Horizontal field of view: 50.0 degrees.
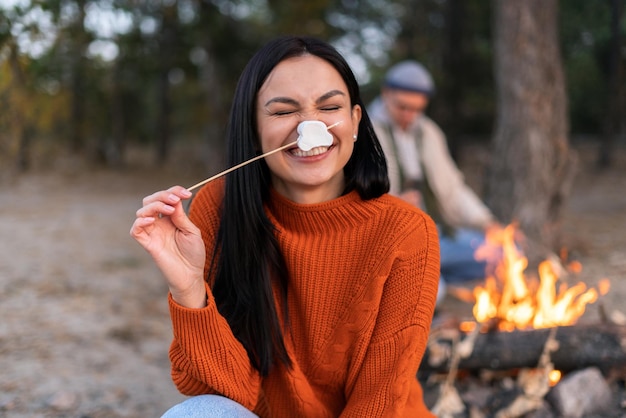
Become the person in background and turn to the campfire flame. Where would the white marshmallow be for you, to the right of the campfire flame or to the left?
right

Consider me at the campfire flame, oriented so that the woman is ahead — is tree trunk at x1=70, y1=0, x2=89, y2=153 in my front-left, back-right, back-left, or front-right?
back-right

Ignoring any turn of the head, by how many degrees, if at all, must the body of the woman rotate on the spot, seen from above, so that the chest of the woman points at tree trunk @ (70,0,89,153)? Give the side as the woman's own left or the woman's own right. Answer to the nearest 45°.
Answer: approximately 180°

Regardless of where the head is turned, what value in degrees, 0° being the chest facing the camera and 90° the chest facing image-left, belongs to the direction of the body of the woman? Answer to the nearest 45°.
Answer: approximately 0°

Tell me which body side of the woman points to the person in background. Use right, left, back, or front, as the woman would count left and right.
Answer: back

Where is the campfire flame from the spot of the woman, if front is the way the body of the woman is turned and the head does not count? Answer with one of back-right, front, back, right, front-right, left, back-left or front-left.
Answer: back-left

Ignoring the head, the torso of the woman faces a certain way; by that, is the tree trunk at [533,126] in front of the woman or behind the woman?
behind
